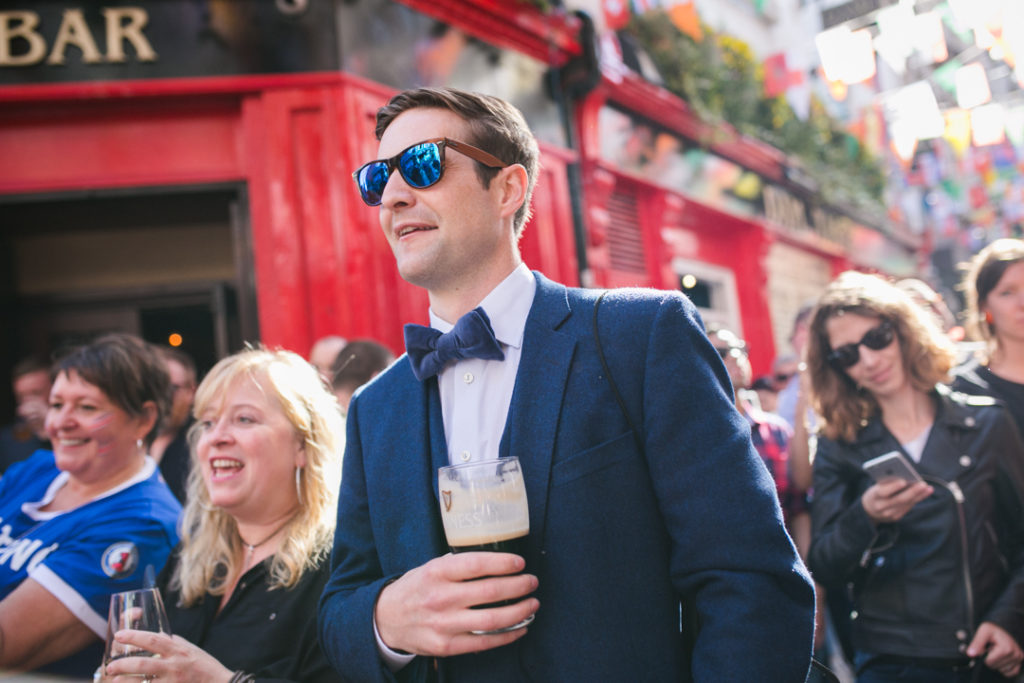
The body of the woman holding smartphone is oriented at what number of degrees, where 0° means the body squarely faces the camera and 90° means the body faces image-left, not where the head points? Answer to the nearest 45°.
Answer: approximately 0°

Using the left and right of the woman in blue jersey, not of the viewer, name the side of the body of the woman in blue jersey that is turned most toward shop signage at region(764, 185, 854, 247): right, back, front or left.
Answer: back

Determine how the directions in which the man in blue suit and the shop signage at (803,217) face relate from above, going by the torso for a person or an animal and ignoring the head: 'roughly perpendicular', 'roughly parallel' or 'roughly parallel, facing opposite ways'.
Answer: roughly perpendicular

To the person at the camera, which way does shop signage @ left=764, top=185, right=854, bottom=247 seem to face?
facing the viewer and to the right of the viewer

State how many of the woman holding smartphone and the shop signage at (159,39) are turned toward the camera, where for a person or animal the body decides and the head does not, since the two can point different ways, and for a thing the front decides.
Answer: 2

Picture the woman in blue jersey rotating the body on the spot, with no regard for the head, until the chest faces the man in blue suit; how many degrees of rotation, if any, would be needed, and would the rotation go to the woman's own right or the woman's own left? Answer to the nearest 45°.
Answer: approximately 45° to the woman's own left

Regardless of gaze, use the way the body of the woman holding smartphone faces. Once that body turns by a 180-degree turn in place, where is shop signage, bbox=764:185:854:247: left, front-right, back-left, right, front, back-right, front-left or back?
front

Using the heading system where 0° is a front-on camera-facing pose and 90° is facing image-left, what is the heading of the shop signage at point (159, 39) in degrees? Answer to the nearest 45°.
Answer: approximately 0°

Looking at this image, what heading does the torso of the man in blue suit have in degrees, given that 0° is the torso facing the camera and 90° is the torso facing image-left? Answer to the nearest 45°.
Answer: approximately 45°

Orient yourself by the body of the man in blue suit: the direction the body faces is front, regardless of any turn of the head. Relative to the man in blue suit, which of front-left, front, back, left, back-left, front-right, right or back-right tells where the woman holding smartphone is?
back

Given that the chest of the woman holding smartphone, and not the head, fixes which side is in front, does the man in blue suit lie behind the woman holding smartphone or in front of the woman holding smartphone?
in front
